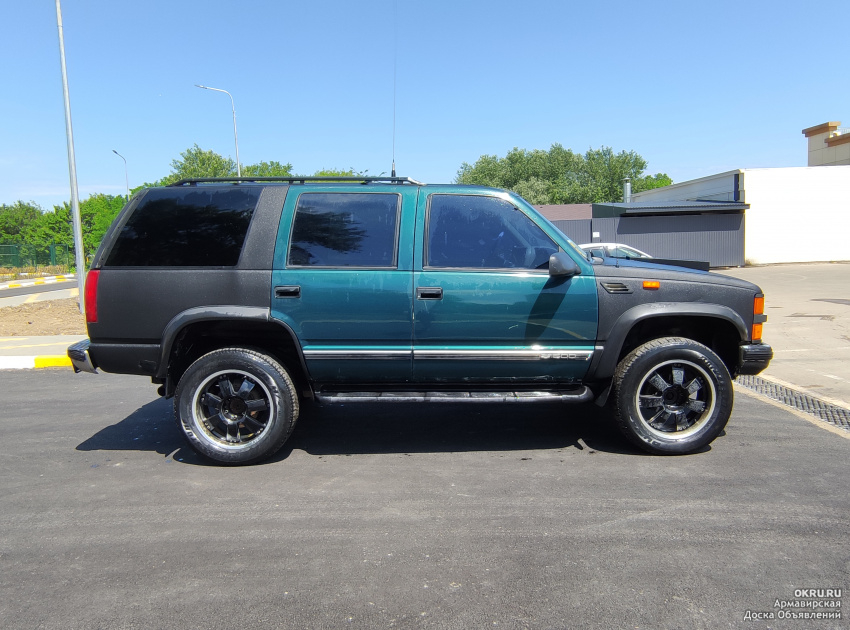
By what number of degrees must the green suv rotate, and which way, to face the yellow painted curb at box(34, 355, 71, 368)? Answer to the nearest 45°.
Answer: approximately 135° to its left

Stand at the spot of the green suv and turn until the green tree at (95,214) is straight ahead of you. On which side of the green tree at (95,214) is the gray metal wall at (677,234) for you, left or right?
right

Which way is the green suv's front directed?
to the viewer's right

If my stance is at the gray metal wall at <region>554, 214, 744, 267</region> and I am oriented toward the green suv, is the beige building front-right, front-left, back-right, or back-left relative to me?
back-left

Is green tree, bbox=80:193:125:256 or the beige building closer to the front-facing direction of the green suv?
the beige building

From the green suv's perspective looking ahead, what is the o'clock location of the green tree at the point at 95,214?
The green tree is roughly at 8 o'clock from the green suv.

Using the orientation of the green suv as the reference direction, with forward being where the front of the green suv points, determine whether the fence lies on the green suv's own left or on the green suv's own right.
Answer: on the green suv's own left

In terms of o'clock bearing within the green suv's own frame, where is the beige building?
The beige building is roughly at 10 o'clock from the green suv.

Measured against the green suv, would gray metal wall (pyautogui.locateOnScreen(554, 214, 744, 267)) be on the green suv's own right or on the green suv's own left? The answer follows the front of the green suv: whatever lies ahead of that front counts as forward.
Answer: on the green suv's own left
